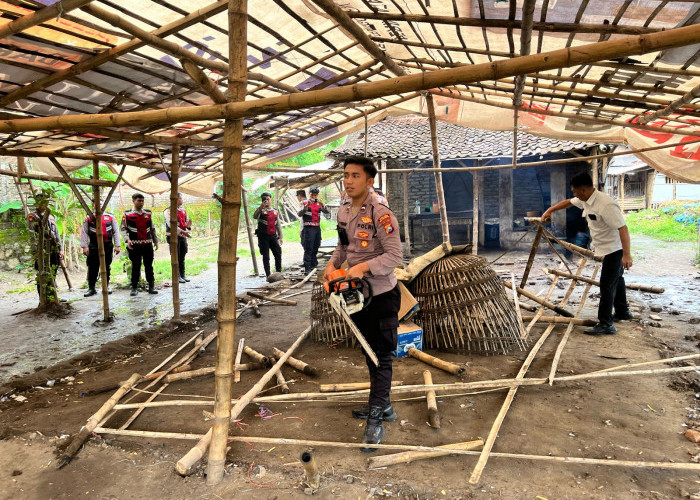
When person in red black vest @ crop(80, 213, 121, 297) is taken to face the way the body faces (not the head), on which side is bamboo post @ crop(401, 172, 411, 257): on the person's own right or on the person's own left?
on the person's own left

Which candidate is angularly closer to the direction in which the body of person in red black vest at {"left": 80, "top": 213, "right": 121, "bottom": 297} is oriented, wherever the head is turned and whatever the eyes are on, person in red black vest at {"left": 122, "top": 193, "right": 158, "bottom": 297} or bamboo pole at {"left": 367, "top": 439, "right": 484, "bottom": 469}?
the bamboo pole

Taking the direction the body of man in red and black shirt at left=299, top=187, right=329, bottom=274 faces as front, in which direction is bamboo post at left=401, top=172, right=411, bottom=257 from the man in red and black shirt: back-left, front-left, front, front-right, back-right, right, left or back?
back-left

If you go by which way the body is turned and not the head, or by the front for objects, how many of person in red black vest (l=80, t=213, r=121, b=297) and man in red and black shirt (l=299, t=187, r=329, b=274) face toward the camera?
2

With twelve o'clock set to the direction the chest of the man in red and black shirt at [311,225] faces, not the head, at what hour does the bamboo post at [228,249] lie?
The bamboo post is roughly at 12 o'clock from the man in red and black shirt.

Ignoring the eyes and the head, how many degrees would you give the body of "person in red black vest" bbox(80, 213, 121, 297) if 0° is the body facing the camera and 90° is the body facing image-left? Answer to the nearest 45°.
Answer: approximately 0°

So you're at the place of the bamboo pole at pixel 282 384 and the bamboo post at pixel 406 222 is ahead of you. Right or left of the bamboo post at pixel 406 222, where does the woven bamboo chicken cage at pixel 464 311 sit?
right

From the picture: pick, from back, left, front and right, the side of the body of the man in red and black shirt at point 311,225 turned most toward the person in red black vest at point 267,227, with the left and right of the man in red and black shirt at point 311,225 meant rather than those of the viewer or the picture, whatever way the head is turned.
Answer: right

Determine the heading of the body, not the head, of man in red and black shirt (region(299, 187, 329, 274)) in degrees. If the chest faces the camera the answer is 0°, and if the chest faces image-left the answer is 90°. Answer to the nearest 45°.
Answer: approximately 0°
